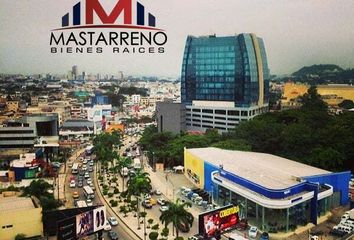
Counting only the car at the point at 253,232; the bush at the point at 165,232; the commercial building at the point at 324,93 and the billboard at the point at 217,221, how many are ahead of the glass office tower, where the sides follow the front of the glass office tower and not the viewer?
3

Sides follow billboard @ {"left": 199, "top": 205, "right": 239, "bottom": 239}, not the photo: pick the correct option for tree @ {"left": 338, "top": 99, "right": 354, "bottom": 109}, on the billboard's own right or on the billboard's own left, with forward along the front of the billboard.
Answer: on the billboard's own left

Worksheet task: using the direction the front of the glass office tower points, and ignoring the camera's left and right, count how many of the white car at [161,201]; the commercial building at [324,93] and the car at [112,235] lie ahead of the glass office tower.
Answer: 2

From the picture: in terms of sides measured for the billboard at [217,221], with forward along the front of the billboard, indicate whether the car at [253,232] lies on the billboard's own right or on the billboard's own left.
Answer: on the billboard's own left

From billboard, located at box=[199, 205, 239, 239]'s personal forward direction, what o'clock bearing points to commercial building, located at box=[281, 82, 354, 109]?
The commercial building is roughly at 8 o'clock from the billboard.
